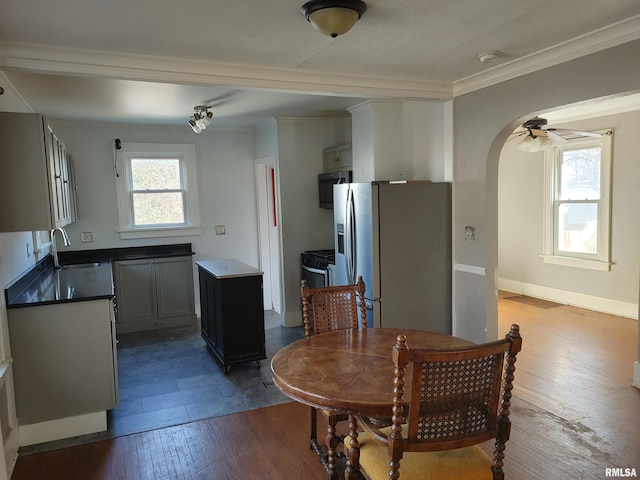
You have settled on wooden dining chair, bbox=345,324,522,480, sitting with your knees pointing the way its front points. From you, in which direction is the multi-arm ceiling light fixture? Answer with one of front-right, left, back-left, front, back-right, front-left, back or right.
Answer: front

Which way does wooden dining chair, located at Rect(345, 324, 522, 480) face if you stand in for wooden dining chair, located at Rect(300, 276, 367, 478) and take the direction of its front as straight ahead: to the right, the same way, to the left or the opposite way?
the opposite way

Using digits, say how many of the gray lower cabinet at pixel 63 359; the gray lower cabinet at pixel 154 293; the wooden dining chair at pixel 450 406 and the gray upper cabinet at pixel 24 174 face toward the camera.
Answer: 1

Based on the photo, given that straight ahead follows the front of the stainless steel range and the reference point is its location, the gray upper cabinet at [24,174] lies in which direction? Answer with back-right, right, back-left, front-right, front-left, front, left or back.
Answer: front

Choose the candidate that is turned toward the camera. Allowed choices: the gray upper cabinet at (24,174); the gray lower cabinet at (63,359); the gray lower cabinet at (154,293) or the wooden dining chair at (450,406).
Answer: the gray lower cabinet at (154,293)

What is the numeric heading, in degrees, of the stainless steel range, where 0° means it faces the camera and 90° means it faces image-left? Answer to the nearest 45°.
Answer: approximately 45°

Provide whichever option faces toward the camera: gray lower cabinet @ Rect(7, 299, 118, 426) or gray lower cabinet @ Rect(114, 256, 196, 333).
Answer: gray lower cabinet @ Rect(114, 256, 196, 333)

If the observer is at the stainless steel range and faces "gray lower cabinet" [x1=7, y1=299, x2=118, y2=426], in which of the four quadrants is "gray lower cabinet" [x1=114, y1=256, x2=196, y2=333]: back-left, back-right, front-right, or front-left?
front-right

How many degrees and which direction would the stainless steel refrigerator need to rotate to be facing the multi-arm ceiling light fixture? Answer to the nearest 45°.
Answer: approximately 45° to its right

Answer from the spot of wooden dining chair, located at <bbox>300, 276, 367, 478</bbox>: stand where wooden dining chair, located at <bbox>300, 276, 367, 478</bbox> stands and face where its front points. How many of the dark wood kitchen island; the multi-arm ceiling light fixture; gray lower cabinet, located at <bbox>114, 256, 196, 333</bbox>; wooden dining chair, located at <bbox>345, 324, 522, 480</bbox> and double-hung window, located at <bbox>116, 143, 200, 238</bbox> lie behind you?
4

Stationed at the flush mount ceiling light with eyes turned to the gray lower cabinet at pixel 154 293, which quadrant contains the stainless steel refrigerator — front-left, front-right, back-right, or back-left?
front-right

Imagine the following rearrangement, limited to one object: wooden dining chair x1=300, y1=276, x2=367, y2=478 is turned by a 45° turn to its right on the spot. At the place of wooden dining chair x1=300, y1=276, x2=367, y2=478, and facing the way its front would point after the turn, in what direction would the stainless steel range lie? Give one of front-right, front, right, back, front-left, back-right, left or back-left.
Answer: back

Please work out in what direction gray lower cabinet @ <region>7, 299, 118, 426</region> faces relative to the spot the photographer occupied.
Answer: facing to the right of the viewer

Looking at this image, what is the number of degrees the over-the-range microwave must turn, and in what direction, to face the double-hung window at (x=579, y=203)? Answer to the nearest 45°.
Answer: approximately 135° to its left

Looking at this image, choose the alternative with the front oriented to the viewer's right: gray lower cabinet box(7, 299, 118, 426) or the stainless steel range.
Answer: the gray lower cabinet

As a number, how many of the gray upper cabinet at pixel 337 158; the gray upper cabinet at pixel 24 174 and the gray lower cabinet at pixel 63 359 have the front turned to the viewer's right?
2

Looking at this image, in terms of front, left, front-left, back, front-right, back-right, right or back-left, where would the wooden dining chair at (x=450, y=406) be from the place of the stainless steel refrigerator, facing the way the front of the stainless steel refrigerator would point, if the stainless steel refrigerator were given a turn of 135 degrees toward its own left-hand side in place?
right

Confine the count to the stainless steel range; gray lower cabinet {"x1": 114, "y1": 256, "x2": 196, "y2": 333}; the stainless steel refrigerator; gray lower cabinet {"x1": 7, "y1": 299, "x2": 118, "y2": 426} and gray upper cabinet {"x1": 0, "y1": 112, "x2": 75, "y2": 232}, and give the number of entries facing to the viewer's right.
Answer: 2

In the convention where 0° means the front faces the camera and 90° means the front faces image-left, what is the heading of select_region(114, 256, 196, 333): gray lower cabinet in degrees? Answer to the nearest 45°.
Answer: approximately 0°

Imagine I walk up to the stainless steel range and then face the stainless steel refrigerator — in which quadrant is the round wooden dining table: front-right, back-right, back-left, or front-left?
front-right

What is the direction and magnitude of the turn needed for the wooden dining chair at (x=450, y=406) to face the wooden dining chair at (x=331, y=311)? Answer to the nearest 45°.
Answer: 0° — it already faces it
